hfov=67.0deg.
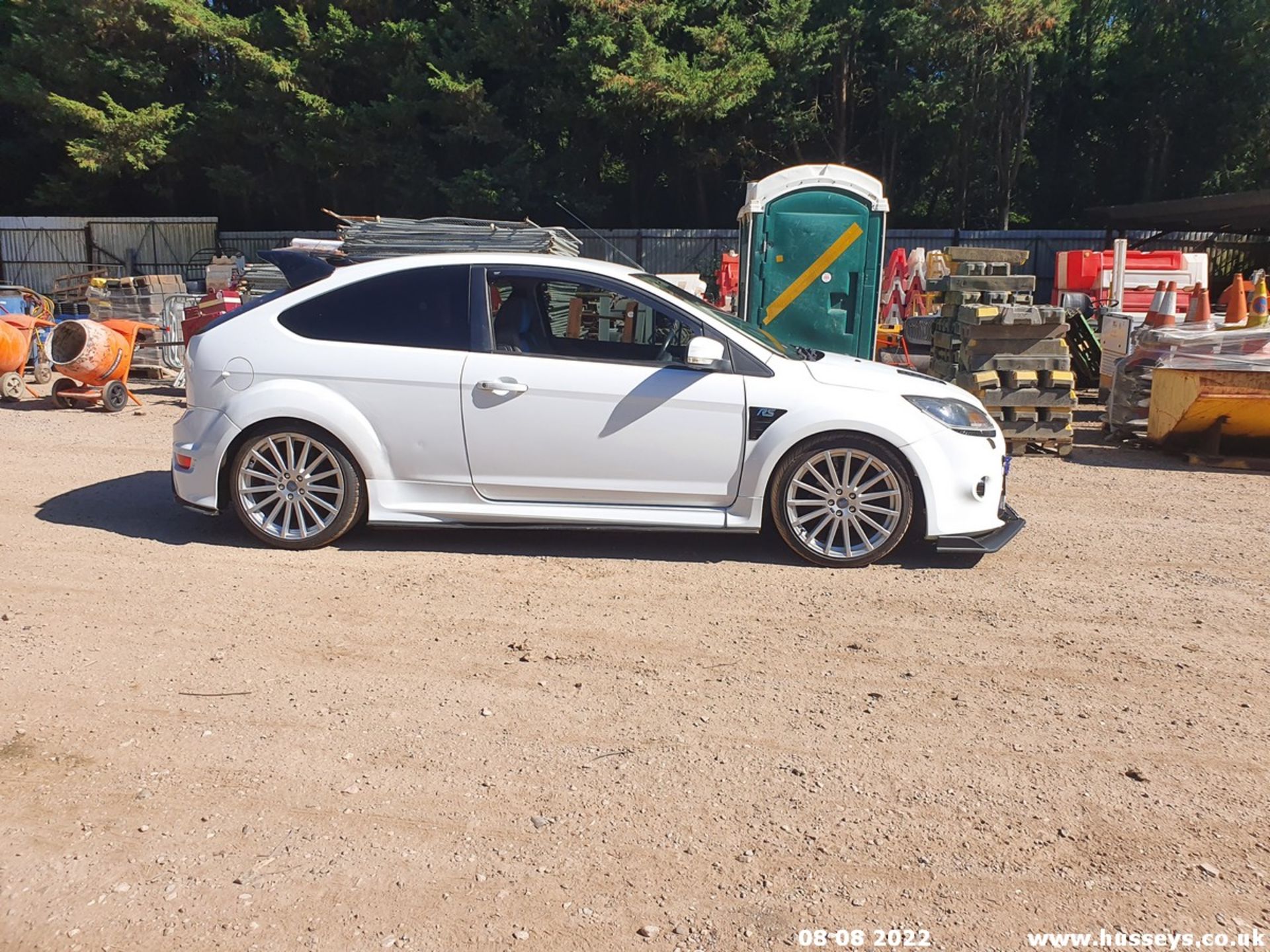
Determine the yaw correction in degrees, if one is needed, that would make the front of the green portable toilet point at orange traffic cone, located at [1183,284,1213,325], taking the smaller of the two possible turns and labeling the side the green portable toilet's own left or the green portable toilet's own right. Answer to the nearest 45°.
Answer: approximately 90° to the green portable toilet's own left

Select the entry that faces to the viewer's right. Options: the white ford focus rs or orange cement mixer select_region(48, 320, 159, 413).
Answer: the white ford focus rs

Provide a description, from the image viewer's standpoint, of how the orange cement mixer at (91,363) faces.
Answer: facing the viewer and to the left of the viewer

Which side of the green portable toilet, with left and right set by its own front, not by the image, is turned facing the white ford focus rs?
front

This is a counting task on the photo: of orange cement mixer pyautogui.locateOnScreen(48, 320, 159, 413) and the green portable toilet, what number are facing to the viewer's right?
0

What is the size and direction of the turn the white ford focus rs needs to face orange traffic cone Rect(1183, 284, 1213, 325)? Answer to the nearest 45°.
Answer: approximately 45° to its left

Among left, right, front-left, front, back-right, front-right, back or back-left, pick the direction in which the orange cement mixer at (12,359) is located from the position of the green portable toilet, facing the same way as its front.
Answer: right

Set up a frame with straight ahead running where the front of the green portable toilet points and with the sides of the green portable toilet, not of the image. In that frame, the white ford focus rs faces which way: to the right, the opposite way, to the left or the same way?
to the left

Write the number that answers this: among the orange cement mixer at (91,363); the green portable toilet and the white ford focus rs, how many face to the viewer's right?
1

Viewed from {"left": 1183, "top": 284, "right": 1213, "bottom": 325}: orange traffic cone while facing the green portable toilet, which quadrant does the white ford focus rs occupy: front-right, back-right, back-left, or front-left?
front-left

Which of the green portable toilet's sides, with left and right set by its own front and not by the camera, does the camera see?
front

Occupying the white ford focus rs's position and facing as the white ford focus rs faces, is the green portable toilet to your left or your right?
on your left

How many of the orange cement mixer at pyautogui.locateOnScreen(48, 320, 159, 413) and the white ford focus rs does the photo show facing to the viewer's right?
1

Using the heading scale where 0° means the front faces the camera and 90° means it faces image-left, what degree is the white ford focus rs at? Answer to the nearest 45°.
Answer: approximately 270°

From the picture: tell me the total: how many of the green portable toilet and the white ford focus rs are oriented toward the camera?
1
